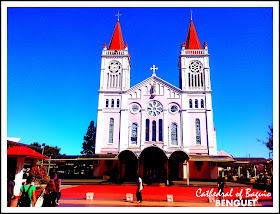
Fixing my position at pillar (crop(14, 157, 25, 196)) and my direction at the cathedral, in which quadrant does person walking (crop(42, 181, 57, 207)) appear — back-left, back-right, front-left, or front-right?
back-right

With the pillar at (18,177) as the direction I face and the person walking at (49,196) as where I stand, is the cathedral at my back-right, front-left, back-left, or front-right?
front-right

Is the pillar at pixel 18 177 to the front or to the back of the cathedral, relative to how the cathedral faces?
to the front

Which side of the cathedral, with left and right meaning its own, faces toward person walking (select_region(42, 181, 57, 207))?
front

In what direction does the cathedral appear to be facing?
toward the camera
